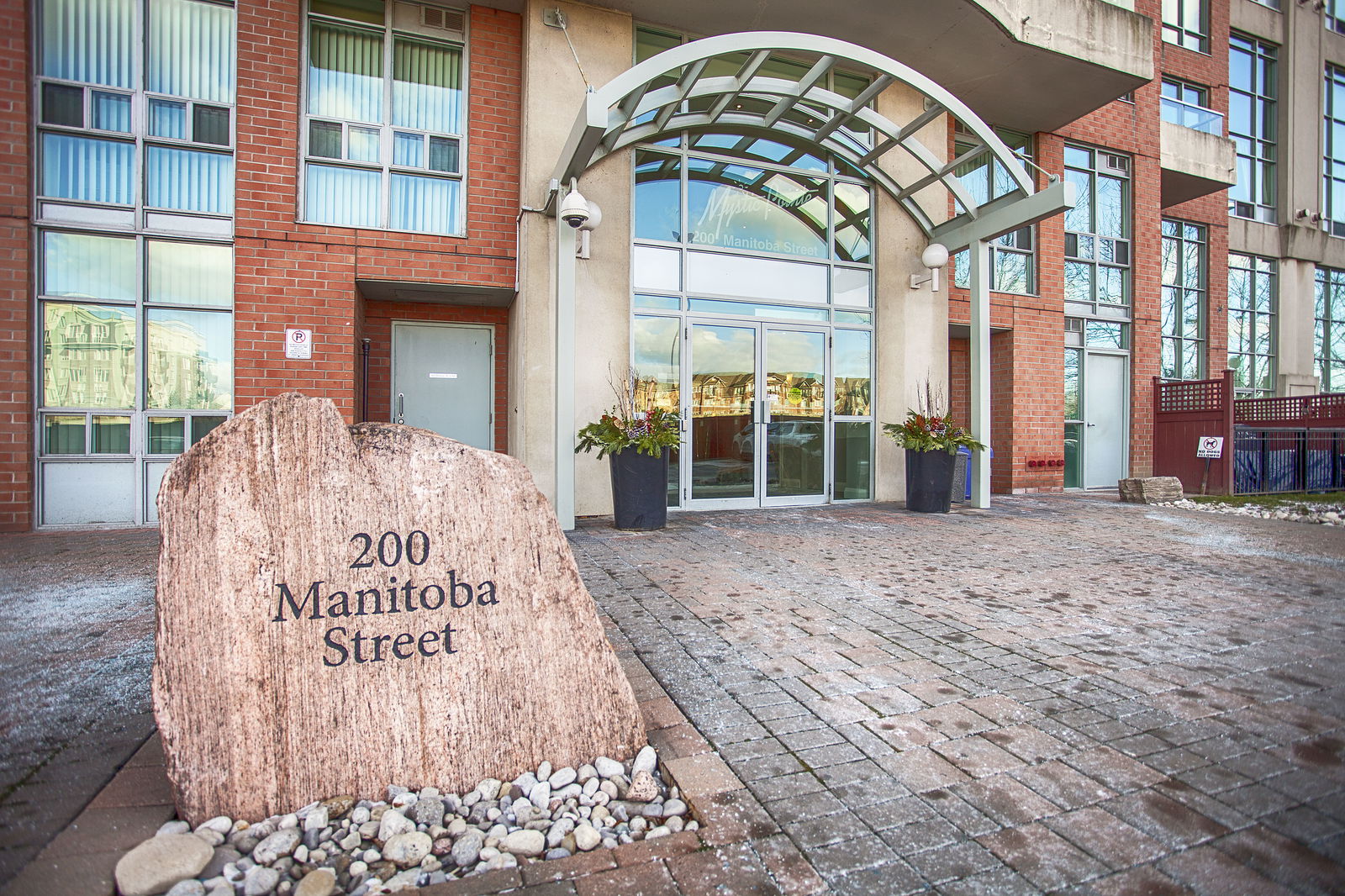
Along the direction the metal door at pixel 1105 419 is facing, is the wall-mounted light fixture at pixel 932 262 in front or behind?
in front

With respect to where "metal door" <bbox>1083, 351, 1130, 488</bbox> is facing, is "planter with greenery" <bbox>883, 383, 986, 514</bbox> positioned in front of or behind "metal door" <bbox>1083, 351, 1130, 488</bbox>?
in front

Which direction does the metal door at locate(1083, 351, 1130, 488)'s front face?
toward the camera

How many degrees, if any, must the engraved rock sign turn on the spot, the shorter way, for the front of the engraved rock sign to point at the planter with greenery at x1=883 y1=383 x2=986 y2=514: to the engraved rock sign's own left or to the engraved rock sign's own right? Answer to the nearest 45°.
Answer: approximately 135° to the engraved rock sign's own left

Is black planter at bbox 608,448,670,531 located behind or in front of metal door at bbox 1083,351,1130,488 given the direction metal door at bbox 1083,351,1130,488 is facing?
in front

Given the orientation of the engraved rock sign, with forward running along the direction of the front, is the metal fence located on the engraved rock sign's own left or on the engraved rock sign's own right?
on the engraved rock sign's own left

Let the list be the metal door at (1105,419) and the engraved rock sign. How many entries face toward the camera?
2

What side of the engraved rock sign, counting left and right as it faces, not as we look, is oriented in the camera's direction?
front
